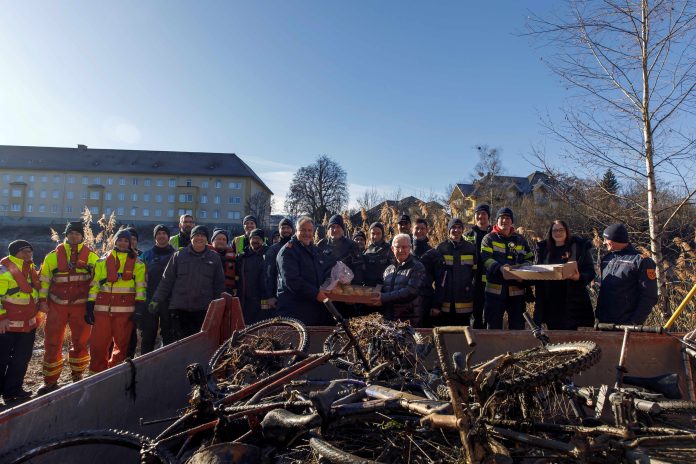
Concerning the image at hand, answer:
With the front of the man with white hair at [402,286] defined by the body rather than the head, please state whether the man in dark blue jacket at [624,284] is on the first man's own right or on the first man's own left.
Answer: on the first man's own left

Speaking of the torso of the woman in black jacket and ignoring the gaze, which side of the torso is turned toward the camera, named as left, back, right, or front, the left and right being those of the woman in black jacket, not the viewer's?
front

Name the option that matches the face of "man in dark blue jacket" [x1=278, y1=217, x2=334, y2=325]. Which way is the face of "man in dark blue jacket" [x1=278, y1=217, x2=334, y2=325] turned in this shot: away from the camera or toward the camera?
toward the camera

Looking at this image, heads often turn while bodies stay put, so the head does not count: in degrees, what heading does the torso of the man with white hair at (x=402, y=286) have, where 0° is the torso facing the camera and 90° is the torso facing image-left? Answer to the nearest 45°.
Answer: approximately 45°

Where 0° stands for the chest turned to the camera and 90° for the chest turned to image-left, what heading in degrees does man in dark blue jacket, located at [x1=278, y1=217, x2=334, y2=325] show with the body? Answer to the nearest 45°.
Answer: approximately 315°

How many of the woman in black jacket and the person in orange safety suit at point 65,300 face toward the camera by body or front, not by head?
2

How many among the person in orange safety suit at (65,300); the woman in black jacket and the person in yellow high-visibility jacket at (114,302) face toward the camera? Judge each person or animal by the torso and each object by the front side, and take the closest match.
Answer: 3

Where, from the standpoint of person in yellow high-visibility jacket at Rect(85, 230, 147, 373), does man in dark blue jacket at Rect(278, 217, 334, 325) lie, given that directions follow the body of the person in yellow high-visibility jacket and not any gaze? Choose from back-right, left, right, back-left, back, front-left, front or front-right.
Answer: front-left

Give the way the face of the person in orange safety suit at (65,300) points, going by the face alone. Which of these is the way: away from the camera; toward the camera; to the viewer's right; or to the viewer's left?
toward the camera

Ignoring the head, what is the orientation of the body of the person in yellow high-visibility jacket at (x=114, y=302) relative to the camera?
toward the camera

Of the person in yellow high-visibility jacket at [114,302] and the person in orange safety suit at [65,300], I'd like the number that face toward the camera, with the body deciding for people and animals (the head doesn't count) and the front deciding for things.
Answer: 2

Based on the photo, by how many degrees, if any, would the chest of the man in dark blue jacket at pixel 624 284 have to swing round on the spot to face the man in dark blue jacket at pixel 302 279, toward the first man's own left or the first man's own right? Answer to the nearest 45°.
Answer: approximately 45° to the first man's own right

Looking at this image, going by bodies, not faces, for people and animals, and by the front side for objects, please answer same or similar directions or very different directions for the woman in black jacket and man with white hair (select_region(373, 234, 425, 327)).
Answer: same or similar directions
